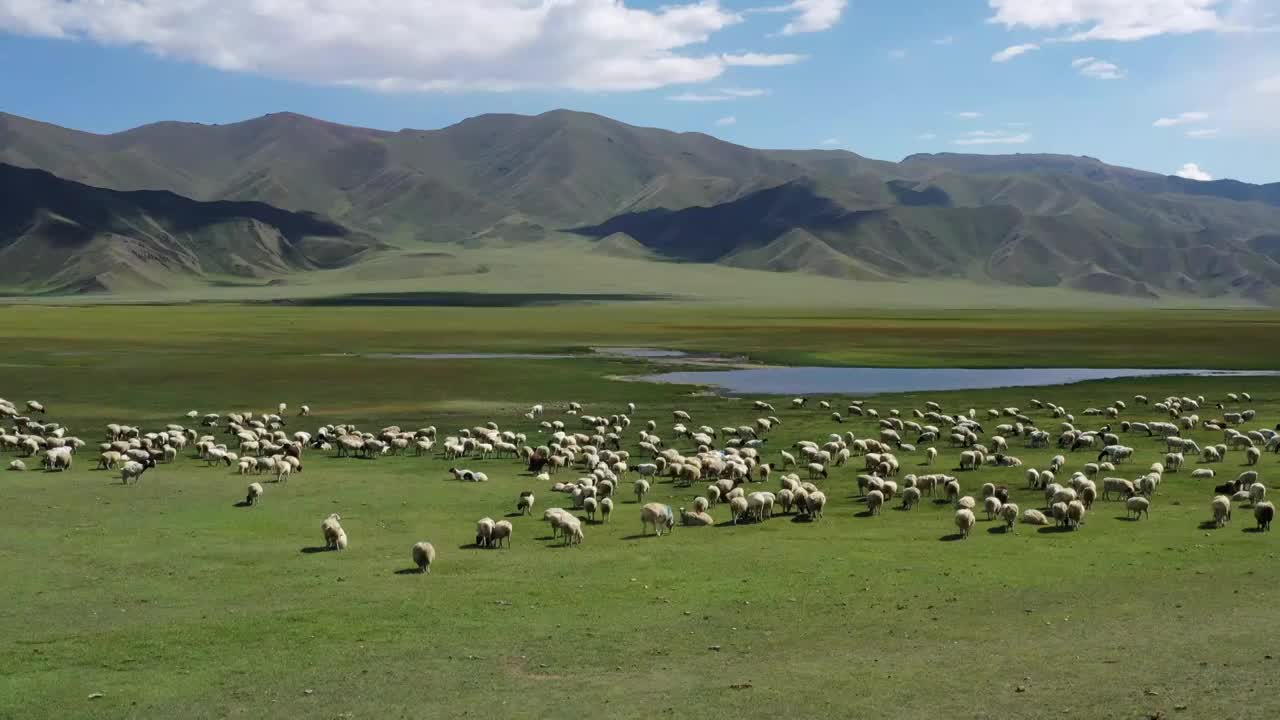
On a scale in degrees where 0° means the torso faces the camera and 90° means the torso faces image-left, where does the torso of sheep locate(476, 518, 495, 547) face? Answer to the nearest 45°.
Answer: approximately 180°

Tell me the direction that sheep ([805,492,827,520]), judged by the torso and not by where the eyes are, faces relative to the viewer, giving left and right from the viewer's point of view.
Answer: facing away from the viewer

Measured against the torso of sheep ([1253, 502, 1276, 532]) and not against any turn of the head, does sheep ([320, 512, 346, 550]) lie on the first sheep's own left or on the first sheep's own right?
on the first sheep's own left

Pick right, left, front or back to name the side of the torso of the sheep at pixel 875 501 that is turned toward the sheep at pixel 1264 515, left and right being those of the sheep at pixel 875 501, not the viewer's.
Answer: right

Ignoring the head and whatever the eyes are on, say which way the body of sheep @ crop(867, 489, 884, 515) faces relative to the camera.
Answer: away from the camera
